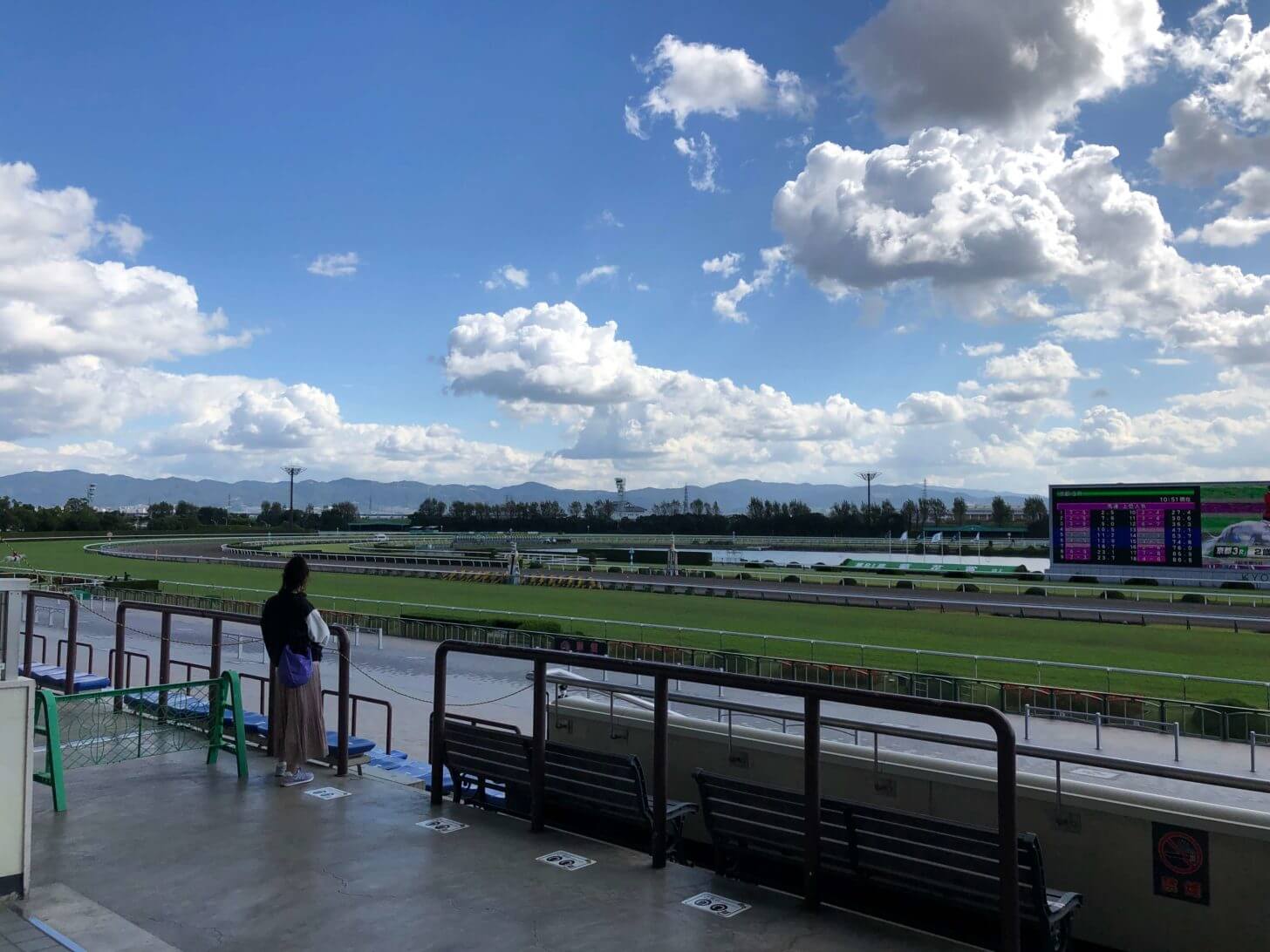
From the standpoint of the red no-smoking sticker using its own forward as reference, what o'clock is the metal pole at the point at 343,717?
The metal pole is roughly at 3 o'clock from the red no-smoking sticker.

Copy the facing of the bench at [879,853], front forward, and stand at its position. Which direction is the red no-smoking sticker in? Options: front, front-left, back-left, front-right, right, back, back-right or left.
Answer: front-right

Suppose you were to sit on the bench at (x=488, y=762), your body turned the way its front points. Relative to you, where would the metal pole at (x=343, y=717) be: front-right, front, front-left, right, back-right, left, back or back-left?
left

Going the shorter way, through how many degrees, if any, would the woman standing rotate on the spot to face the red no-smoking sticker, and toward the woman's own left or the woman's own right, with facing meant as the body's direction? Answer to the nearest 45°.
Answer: approximately 90° to the woman's own right

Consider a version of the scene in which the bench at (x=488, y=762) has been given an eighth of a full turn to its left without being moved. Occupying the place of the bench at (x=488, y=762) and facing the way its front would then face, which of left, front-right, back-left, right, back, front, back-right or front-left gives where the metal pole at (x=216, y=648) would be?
front-left

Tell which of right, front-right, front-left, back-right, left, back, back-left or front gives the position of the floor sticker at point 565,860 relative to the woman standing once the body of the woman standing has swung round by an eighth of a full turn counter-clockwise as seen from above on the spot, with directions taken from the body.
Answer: back-right

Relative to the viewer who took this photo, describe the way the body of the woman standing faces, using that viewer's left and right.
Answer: facing away from the viewer and to the right of the viewer

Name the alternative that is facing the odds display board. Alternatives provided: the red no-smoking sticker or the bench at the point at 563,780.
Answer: the bench

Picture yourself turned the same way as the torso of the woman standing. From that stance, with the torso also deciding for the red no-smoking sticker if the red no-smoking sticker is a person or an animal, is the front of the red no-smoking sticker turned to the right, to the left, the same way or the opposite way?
the opposite way

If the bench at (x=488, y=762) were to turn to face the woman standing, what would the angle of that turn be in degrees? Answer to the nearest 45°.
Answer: approximately 90° to its left

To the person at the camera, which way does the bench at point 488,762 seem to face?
facing away from the viewer and to the right of the viewer

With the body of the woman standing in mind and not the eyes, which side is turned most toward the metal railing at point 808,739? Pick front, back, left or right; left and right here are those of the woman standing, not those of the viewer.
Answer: right

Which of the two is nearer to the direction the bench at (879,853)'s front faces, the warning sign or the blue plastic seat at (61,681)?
the warning sign

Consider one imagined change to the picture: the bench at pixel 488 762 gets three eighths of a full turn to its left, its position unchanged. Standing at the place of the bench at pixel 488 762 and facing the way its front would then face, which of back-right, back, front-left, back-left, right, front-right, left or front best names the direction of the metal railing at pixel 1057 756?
back-left

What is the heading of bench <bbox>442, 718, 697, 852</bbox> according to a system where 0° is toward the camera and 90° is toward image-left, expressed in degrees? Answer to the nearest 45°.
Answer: approximately 225°

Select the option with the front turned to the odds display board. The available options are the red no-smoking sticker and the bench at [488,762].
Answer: the bench
